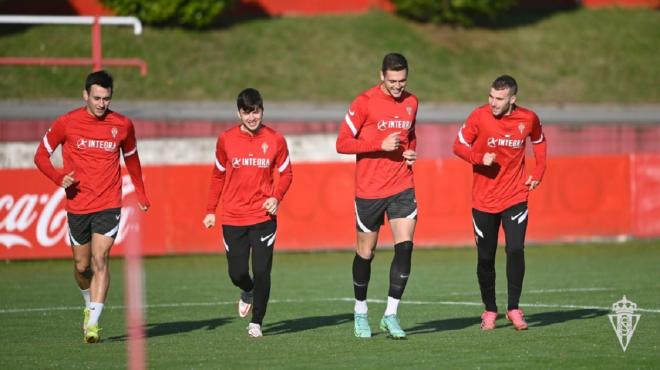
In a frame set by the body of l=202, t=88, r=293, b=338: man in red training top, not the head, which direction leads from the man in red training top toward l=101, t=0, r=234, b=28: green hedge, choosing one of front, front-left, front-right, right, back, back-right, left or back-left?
back

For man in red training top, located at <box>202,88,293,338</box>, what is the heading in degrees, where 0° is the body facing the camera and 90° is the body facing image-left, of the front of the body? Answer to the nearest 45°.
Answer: approximately 0°

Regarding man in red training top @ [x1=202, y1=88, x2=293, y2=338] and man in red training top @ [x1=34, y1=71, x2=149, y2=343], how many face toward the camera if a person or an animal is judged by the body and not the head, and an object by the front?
2

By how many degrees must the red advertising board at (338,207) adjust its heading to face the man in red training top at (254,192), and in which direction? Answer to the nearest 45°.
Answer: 0° — it already faces them

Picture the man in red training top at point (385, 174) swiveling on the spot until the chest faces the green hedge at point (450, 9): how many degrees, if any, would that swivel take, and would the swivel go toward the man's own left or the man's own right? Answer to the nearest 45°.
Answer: approximately 135° to the man's own left

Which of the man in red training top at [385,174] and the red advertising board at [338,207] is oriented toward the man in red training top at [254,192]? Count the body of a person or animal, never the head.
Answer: the red advertising board

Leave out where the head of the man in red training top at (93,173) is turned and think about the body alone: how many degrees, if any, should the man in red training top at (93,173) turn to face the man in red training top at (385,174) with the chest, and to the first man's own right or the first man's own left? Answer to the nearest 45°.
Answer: approximately 90° to the first man's own left

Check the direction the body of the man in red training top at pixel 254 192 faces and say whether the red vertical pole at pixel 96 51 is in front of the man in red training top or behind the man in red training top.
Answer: behind

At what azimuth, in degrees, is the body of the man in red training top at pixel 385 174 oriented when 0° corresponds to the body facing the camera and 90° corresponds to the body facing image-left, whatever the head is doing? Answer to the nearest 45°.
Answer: approximately 315°

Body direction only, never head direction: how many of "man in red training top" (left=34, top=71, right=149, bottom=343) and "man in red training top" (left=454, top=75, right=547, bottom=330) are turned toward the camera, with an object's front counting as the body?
2
